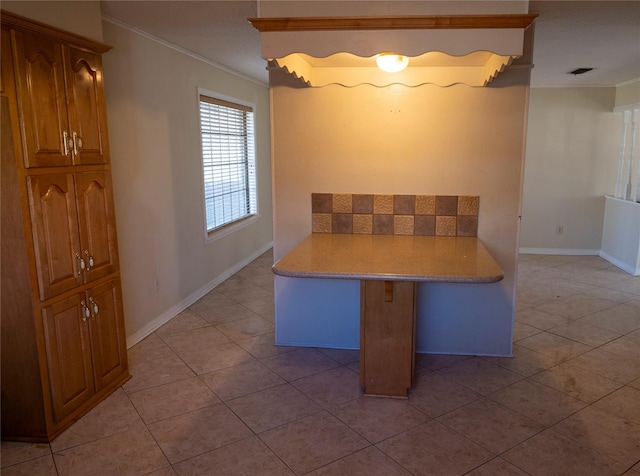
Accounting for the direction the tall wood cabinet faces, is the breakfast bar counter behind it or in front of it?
in front

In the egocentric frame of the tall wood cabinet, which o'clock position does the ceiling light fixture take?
The ceiling light fixture is roughly at 11 o'clock from the tall wood cabinet.

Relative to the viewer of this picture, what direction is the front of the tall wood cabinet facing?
facing the viewer and to the right of the viewer
